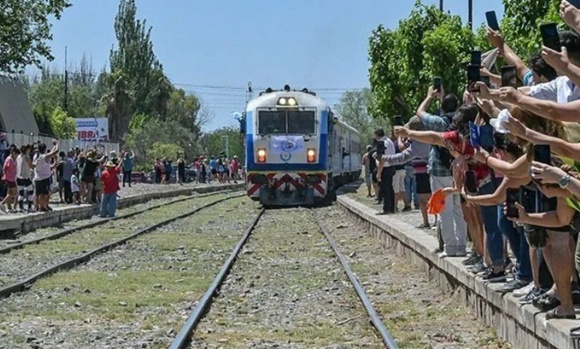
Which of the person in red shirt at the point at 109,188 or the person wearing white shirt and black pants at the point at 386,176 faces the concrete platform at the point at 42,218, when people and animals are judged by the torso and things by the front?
the person wearing white shirt and black pants

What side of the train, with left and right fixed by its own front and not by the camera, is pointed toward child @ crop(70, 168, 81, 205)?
right

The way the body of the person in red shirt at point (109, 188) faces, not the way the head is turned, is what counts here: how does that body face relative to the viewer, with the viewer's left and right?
facing away from the viewer and to the right of the viewer

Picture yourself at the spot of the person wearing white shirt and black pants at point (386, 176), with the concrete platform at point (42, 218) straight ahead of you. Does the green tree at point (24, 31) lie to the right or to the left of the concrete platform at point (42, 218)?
right

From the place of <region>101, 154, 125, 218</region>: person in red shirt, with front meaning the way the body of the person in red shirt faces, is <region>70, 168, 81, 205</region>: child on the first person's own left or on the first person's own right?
on the first person's own left

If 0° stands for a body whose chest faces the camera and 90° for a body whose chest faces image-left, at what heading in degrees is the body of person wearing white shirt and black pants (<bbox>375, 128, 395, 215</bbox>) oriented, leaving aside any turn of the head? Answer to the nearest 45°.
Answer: approximately 90°
